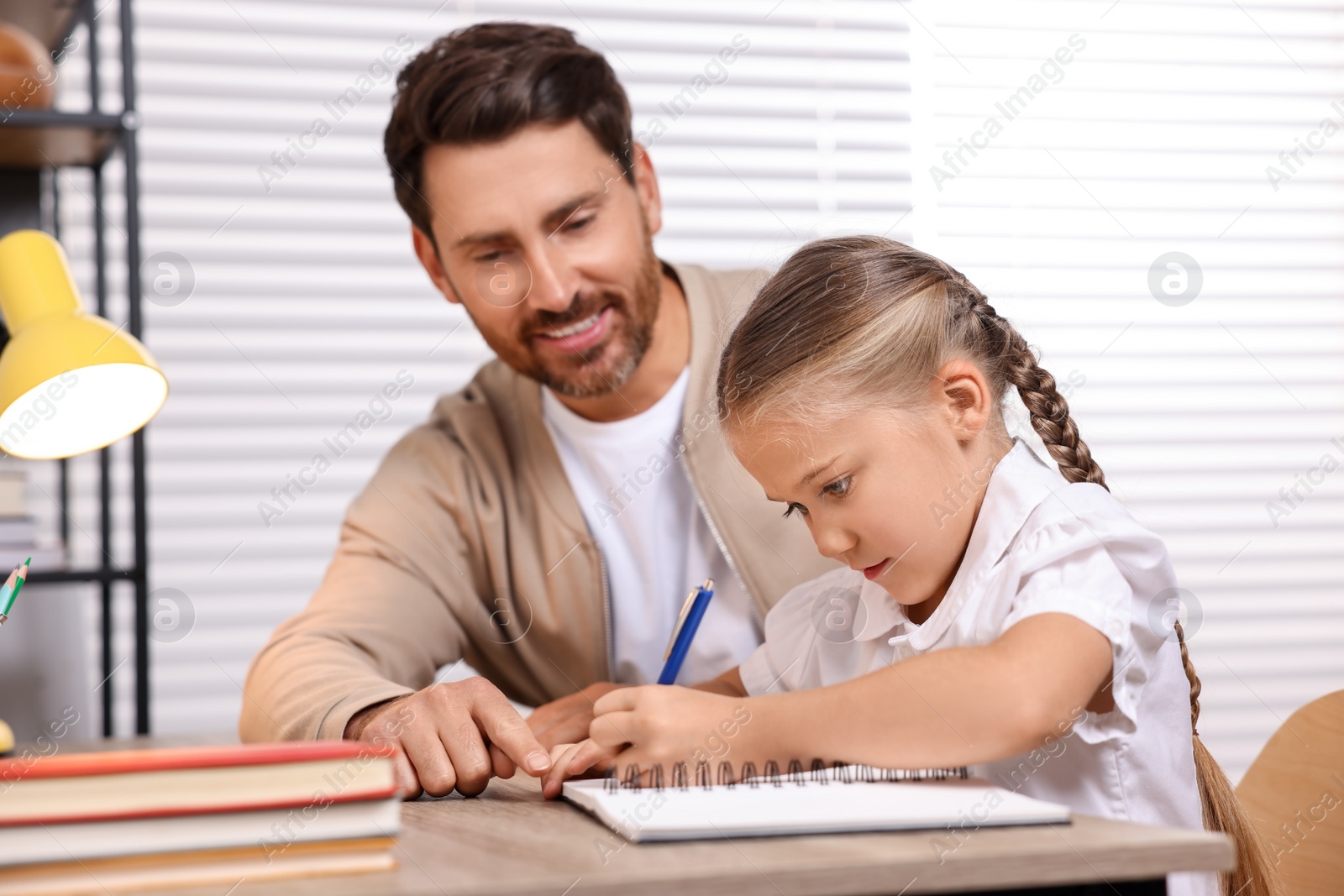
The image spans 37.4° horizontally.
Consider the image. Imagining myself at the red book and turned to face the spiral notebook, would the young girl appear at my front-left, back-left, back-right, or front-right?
front-left

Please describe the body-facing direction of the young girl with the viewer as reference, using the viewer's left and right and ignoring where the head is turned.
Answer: facing the viewer and to the left of the viewer

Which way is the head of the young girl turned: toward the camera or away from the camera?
toward the camera

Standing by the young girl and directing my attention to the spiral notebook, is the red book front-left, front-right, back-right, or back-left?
front-right
